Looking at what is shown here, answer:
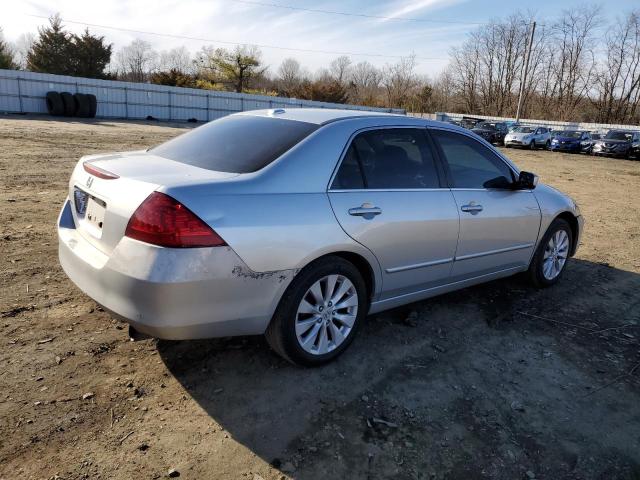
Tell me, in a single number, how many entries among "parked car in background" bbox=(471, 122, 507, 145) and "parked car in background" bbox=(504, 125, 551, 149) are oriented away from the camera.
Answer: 0

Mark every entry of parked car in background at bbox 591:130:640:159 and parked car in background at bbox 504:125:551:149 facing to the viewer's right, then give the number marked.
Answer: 0

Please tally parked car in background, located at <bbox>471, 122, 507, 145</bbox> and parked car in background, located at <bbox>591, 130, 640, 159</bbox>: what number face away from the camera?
0

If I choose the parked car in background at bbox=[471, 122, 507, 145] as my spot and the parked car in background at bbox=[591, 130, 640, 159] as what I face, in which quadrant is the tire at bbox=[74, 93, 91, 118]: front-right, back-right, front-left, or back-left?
back-right

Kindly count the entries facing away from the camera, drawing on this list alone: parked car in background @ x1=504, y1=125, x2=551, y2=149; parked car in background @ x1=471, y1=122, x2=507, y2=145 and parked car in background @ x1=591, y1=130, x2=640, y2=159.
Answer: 0

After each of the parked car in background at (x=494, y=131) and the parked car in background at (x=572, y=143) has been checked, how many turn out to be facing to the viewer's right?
0

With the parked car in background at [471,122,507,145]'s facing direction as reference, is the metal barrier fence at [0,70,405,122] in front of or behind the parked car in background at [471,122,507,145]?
in front

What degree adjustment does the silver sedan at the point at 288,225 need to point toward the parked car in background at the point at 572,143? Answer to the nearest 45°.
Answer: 0° — it already faces it

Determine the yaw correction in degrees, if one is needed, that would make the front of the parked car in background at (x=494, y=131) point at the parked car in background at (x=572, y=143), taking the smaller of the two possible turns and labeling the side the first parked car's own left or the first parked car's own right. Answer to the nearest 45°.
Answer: approximately 135° to the first parked car's own left

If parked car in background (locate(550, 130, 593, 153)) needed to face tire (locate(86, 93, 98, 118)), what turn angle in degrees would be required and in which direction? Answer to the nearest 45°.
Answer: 0° — it already faces it

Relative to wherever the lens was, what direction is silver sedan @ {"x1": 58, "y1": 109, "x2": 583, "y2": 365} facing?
facing away from the viewer and to the right of the viewer

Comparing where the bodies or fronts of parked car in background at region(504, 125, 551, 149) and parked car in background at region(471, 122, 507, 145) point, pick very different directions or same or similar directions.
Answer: same or similar directions

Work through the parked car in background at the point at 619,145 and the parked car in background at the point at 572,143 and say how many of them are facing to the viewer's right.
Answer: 0

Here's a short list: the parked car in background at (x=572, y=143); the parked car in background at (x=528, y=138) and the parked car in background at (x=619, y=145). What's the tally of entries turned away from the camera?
0

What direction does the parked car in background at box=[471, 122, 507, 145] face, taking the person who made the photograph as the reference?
facing the viewer and to the left of the viewer

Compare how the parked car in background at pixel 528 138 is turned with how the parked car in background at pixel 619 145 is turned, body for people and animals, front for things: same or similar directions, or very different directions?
same or similar directions

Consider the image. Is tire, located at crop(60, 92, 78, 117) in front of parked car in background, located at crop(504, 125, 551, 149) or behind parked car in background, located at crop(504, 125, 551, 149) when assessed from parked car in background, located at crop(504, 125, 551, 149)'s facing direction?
in front
